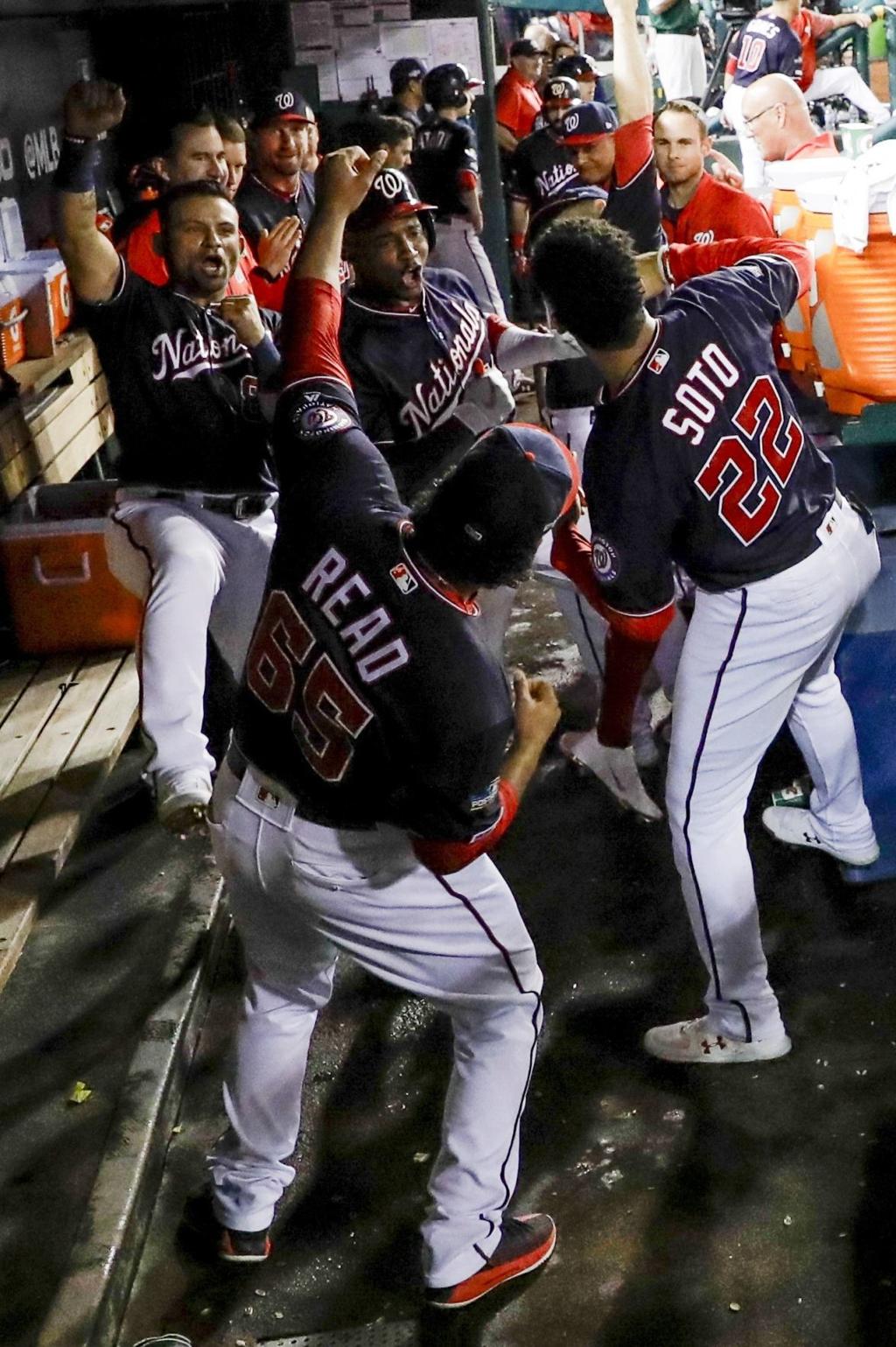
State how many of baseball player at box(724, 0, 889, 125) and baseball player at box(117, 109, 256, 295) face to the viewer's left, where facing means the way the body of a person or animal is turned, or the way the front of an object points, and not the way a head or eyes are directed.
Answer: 0

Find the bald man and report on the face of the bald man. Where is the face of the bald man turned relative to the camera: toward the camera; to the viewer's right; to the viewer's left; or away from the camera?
to the viewer's left

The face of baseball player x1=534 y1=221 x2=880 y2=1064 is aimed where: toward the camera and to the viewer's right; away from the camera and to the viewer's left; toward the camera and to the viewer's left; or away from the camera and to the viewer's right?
away from the camera and to the viewer's left
